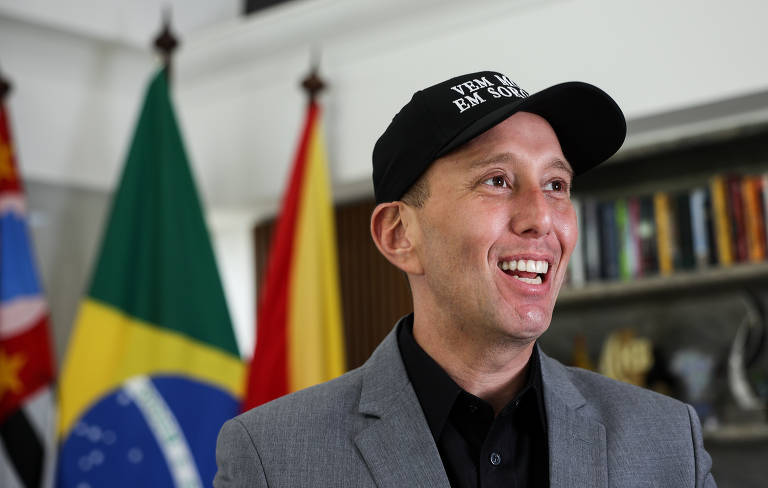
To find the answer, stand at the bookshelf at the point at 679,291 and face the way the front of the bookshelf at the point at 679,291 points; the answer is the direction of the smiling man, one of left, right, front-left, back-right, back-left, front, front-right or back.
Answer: front-left

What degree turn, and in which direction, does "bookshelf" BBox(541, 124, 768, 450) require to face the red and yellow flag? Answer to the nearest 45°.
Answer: approximately 45° to its right

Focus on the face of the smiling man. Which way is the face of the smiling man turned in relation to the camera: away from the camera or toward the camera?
toward the camera

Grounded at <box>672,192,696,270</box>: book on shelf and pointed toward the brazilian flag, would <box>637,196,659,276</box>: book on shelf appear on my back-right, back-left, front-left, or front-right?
front-right

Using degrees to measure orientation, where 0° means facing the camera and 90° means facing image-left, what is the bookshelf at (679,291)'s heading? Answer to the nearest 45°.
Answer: approximately 45°

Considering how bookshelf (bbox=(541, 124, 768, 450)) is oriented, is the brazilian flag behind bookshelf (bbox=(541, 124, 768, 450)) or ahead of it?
ahead

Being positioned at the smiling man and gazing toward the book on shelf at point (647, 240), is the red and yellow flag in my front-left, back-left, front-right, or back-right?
front-left

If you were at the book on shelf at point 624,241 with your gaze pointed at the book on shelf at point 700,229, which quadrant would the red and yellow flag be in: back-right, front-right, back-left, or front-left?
back-right
